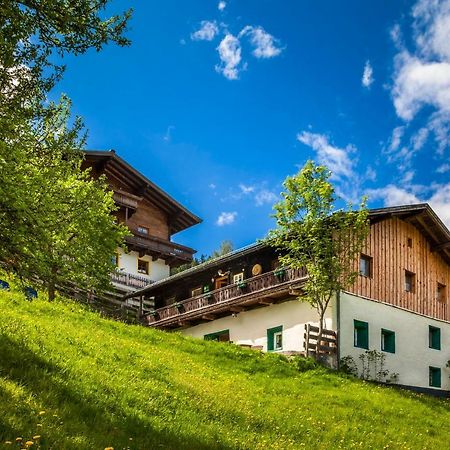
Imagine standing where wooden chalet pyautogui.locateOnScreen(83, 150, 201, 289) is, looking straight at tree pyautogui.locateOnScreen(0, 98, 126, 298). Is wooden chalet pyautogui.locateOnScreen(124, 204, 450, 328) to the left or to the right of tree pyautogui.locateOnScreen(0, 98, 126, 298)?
left

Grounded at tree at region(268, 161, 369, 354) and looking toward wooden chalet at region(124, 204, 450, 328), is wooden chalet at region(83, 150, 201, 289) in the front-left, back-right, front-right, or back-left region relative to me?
front-left

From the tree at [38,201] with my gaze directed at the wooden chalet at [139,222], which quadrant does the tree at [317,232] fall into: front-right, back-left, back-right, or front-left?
front-right
